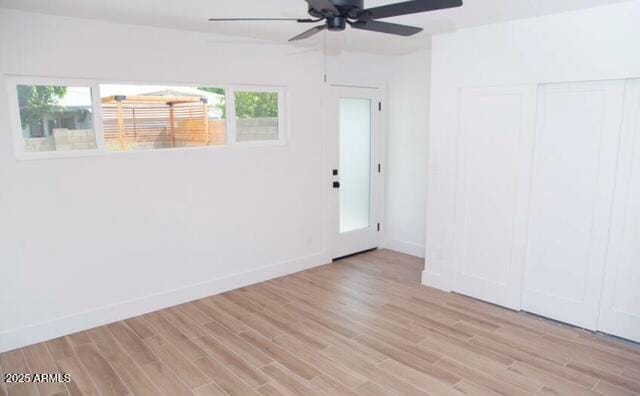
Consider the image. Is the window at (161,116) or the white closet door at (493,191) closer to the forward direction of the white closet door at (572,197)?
the window

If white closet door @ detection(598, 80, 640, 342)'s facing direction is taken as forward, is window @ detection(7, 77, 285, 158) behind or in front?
in front

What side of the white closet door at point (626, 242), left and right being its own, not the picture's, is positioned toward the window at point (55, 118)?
front

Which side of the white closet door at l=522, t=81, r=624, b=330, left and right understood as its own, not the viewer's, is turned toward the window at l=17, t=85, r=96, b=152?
front

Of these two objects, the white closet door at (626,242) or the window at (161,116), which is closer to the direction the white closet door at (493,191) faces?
the window

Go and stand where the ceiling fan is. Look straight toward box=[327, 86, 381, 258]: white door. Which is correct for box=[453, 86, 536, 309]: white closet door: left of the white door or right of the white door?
right

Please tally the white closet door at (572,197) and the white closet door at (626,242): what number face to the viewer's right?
0

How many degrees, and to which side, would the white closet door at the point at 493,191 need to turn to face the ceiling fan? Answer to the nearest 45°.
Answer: approximately 45° to its left

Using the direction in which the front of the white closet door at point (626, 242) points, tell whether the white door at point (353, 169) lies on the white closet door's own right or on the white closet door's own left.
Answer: on the white closet door's own right
